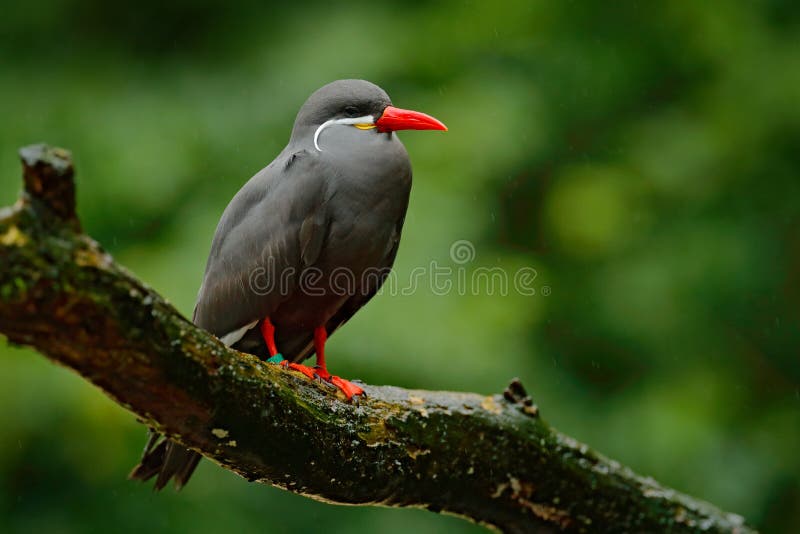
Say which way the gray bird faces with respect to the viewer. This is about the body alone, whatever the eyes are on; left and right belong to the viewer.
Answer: facing the viewer and to the right of the viewer
